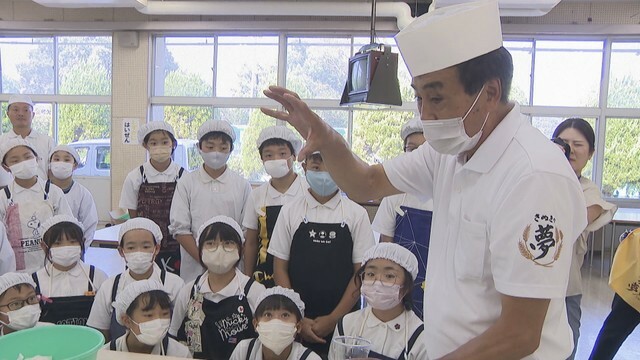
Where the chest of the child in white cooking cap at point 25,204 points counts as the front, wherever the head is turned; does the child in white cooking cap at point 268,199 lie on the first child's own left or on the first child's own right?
on the first child's own left

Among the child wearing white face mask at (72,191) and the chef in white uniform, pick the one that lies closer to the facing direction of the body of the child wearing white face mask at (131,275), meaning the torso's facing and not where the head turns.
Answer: the chef in white uniform

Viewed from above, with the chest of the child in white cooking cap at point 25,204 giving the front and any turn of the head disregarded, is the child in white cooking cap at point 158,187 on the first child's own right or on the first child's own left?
on the first child's own left

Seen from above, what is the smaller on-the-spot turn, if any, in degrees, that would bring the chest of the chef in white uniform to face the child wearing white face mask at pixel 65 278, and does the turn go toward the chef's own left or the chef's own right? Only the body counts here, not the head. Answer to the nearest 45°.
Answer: approximately 90° to the chef's own right

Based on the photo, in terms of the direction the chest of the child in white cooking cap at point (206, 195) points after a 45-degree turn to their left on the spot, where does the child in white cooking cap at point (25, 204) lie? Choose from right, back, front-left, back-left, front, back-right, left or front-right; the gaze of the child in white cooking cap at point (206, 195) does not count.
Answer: back-right

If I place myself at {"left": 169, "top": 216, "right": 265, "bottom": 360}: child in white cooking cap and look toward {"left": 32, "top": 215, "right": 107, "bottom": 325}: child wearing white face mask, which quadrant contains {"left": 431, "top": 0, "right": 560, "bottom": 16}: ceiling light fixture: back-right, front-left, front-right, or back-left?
back-right

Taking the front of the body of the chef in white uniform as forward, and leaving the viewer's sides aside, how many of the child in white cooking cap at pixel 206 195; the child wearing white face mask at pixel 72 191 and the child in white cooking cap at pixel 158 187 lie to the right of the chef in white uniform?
3

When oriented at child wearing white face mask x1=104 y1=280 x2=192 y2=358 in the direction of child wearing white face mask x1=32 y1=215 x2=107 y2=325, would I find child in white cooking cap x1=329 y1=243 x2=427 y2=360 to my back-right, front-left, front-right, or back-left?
back-right

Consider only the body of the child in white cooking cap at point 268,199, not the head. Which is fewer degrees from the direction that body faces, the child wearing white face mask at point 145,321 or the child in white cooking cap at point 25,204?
the child wearing white face mask

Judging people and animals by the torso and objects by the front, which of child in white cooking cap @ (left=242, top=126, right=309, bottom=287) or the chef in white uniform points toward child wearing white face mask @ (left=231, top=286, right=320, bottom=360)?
the child in white cooking cap

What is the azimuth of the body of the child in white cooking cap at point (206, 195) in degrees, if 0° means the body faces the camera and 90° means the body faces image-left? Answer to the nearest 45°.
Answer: approximately 0°
